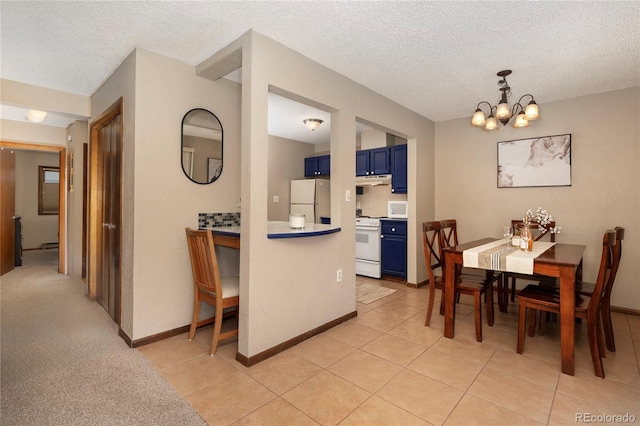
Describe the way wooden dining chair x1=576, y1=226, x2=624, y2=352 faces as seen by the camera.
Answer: facing to the left of the viewer

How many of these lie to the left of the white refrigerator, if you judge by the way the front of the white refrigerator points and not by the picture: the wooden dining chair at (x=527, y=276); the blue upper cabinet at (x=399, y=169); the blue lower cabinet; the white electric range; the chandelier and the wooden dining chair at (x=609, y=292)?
6

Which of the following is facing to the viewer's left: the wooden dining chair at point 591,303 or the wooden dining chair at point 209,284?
the wooden dining chair at point 591,303

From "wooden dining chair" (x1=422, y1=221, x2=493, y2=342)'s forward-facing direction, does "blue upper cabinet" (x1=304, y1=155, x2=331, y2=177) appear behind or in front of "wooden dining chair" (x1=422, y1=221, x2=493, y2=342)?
behind

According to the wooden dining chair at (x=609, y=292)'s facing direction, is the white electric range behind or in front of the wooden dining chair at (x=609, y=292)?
in front

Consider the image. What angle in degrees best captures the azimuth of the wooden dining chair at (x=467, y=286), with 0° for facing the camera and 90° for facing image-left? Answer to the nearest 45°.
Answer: approximately 315°

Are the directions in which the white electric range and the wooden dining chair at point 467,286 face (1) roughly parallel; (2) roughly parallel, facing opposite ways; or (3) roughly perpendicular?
roughly perpendicular

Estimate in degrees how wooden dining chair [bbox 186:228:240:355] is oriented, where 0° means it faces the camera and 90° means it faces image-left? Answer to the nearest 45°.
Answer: approximately 225°

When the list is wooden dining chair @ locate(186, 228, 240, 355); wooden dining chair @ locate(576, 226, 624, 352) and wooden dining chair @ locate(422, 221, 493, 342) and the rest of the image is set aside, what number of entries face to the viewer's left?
1

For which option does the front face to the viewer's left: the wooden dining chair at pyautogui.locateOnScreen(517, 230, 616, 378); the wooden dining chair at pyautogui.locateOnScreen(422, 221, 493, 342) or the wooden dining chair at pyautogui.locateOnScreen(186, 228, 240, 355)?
the wooden dining chair at pyautogui.locateOnScreen(517, 230, 616, 378)

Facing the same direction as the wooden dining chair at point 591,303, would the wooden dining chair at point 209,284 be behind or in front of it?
in front

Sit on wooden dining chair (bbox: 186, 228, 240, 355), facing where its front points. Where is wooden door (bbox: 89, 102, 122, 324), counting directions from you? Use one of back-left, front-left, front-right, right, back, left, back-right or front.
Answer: left

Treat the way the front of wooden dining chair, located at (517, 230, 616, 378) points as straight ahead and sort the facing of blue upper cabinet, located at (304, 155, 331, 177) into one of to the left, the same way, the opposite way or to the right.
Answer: to the left

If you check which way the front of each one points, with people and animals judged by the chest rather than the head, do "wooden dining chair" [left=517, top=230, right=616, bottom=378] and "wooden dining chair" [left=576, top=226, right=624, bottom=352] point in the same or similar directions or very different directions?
same or similar directions

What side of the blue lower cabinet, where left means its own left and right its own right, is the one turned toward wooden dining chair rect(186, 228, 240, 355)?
front

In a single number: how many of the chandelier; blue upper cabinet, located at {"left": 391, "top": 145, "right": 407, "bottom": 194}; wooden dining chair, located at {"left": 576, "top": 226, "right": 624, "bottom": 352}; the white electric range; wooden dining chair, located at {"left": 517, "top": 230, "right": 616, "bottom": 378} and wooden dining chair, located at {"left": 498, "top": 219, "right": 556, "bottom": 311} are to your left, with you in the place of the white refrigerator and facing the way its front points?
6
